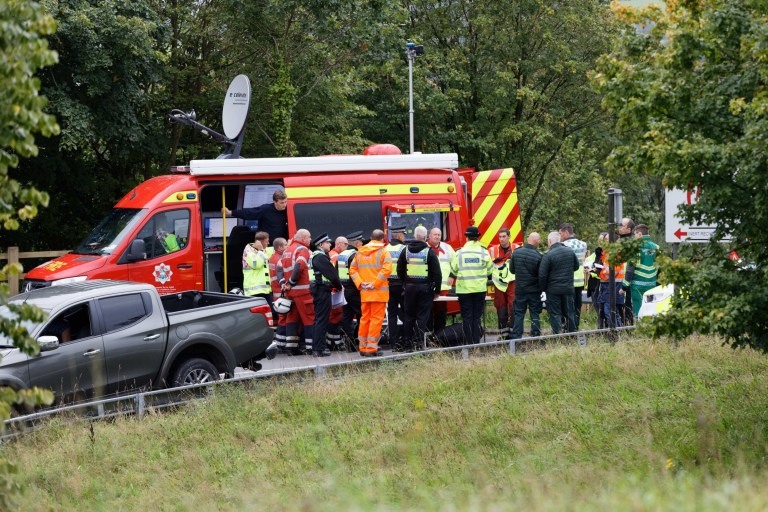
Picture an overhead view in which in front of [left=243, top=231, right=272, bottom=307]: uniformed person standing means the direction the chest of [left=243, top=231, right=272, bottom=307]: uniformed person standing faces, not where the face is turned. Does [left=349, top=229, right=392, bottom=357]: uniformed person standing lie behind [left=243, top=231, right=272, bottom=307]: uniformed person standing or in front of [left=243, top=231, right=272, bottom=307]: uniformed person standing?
in front

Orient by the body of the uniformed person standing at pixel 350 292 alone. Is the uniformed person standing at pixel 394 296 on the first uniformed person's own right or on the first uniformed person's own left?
on the first uniformed person's own right

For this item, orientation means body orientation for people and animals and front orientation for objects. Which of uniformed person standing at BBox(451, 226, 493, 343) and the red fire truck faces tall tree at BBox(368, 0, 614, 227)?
the uniformed person standing

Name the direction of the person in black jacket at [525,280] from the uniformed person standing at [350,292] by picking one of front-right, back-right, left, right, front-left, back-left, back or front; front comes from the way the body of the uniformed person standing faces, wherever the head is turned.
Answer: front-right

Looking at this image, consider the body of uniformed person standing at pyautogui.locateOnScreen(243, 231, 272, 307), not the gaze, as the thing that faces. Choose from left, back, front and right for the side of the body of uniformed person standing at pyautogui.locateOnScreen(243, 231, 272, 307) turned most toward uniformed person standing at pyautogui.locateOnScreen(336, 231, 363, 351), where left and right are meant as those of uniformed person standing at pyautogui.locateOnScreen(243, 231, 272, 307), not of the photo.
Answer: front

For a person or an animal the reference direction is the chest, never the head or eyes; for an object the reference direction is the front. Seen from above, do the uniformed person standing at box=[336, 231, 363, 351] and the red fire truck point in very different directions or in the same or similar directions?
very different directions

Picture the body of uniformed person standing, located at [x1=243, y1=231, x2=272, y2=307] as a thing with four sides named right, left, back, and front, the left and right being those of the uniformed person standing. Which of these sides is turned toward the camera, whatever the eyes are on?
right

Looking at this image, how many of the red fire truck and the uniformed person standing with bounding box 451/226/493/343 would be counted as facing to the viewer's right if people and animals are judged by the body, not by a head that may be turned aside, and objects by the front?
0

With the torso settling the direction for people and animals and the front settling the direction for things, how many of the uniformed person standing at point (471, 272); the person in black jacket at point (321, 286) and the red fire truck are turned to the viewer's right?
1

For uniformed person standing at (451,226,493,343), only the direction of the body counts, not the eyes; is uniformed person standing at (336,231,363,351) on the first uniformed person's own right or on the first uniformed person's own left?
on the first uniformed person's own left

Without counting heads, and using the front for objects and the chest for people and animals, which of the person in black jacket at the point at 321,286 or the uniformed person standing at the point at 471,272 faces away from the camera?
the uniformed person standing

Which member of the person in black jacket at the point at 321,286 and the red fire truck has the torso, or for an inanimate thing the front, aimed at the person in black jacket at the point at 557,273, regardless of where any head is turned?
the person in black jacket at the point at 321,286
